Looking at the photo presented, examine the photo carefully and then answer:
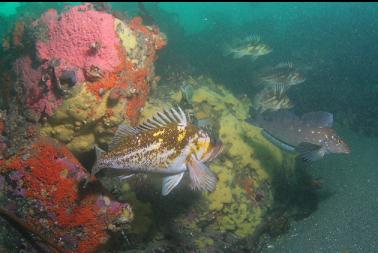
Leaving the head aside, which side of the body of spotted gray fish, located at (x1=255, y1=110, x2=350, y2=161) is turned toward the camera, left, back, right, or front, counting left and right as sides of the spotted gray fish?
right

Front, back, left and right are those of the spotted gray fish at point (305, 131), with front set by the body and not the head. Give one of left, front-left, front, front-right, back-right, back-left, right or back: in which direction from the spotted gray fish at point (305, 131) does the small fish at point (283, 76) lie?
left

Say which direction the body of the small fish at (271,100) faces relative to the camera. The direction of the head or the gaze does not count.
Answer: to the viewer's right

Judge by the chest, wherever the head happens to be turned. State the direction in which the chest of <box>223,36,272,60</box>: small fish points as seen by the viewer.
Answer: to the viewer's right

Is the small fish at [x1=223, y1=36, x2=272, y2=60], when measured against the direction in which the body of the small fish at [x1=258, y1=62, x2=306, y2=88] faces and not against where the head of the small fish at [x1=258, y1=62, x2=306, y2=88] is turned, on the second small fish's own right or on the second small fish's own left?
on the second small fish's own left

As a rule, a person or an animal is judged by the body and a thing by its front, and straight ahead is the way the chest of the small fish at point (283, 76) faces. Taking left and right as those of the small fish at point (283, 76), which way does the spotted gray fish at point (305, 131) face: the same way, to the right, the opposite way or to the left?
the same way

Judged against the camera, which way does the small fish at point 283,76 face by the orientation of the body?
to the viewer's right

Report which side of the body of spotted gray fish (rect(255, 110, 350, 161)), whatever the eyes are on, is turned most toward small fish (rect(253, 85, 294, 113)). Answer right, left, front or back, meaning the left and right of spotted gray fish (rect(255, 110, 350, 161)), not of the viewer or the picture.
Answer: left

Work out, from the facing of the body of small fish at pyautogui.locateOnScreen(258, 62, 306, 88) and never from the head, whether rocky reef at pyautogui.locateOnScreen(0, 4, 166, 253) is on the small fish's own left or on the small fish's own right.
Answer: on the small fish's own right

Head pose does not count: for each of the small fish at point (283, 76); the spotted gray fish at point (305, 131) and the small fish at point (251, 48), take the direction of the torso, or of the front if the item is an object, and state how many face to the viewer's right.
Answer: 3

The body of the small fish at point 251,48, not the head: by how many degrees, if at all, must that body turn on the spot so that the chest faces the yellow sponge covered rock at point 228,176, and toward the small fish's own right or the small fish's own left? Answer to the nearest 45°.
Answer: approximately 90° to the small fish's own right
